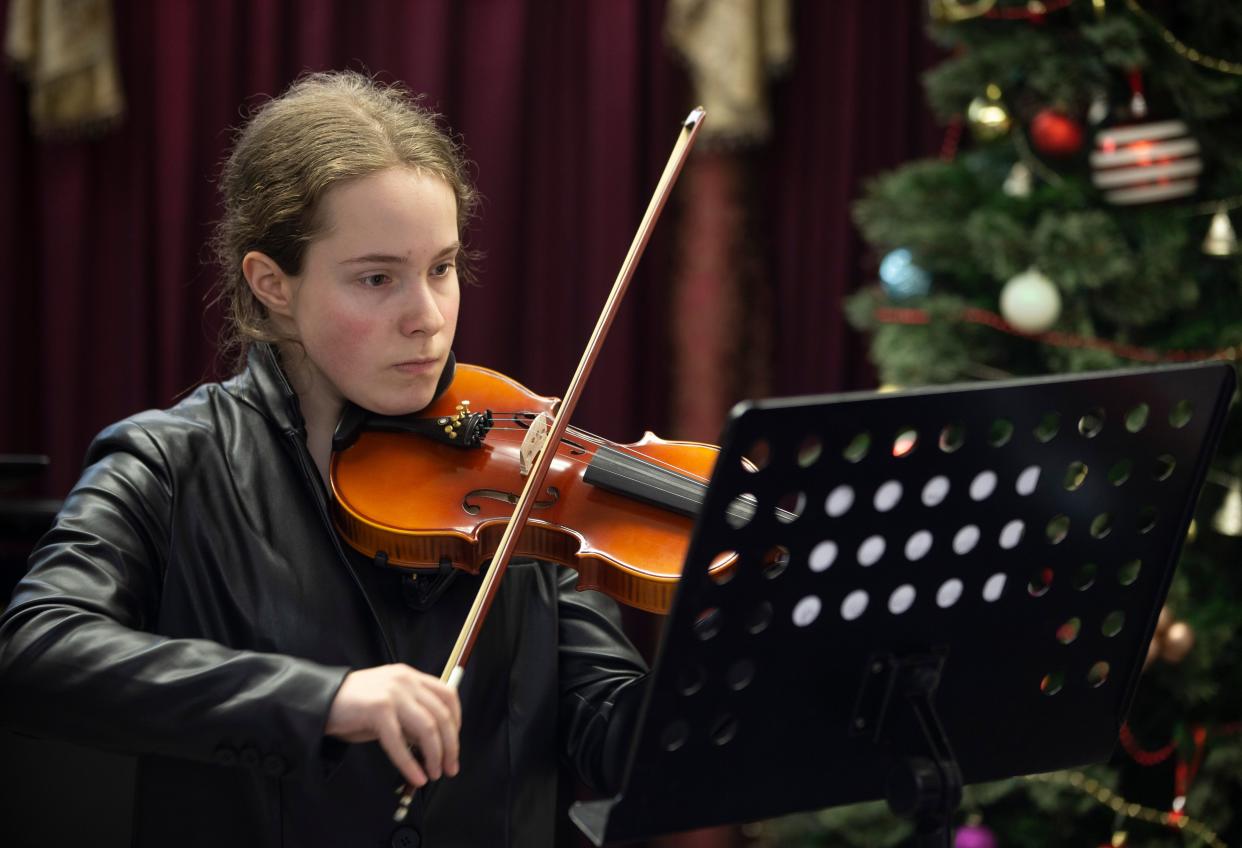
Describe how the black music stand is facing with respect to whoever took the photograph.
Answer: facing away from the viewer and to the left of the viewer

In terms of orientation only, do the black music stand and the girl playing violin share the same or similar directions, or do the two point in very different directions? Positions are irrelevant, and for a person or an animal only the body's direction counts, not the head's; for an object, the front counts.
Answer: very different directions

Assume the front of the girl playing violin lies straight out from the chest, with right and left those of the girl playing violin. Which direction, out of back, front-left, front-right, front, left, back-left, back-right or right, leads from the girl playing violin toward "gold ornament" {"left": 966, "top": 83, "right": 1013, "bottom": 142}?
left

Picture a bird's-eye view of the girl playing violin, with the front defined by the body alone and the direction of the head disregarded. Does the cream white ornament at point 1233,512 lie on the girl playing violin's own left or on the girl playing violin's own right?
on the girl playing violin's own left

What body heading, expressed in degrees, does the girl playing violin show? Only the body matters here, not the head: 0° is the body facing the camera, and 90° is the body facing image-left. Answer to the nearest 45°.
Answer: approximately 315°

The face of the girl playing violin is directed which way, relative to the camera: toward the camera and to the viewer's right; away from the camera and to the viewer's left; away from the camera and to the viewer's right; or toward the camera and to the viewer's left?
toward the camera and to the viewer's right

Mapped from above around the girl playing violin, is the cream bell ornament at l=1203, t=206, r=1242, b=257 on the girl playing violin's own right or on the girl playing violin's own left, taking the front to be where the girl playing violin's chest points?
on the girl playing violin's own left

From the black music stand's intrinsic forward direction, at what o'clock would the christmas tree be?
The christmas tree is roughly at 2 o'clock from the black music stand.

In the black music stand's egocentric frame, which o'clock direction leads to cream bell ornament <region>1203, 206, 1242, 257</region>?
The cream bell ornament is roughly at 2 o'clock from the black music stand.
